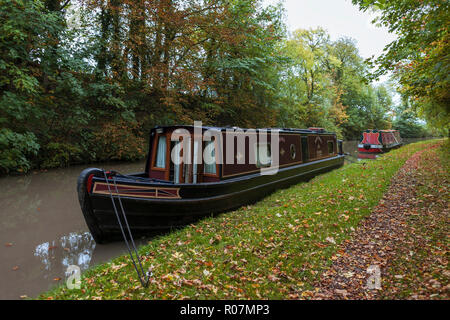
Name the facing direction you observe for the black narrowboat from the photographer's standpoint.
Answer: facing the viewer and to the left of the viewer

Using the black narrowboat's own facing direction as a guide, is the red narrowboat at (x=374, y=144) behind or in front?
behind
